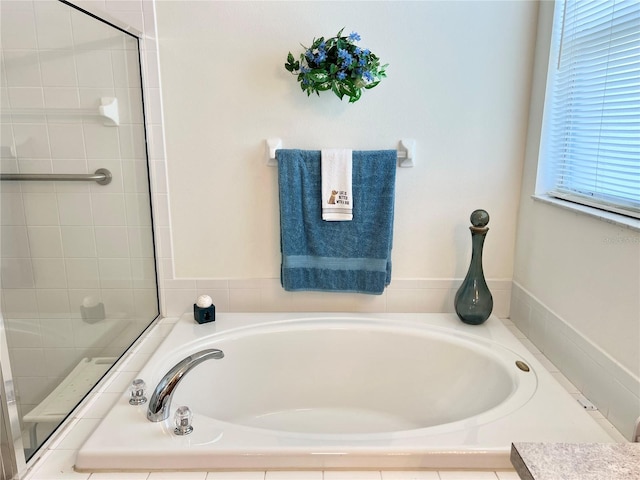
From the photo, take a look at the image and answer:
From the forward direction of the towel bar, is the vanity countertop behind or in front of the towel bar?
in front

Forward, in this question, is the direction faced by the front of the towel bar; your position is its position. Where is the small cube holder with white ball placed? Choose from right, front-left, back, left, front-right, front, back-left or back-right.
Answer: right

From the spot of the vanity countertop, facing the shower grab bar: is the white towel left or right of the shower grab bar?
right

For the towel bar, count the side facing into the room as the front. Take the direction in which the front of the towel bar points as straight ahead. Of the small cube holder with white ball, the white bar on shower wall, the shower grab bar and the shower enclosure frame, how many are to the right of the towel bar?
4

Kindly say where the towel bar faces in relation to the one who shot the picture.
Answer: facing the viewer

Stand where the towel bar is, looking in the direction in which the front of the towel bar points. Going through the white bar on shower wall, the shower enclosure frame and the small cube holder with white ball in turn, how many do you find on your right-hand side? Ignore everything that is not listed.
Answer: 3

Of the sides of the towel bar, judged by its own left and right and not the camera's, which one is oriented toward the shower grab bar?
right

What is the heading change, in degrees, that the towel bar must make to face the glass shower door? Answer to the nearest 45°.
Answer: approximately 90° to its right

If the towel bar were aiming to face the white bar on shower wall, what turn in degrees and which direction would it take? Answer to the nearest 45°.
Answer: approximately 90° to its right

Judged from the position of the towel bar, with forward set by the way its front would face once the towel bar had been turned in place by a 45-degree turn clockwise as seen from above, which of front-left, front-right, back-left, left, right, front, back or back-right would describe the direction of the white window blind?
left
